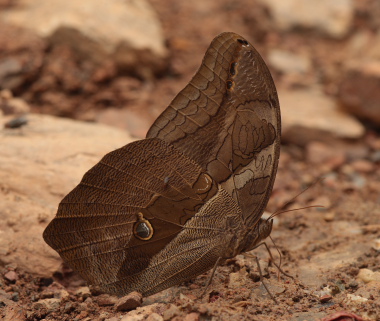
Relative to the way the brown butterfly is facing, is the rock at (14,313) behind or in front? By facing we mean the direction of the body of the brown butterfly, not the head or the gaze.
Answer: behind

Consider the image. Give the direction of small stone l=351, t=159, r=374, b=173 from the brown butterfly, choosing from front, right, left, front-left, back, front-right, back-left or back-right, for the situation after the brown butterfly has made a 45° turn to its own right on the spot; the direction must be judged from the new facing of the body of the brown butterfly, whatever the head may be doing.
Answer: left

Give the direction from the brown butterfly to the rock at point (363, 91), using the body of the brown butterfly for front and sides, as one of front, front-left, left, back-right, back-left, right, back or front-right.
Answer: front-left

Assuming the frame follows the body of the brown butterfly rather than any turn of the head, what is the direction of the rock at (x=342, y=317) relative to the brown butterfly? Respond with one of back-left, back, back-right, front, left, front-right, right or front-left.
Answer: front

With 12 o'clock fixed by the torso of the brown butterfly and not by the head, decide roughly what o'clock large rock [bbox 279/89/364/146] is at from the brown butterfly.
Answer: The large rock is roughly at 10 o'clock from the brown butterfly.

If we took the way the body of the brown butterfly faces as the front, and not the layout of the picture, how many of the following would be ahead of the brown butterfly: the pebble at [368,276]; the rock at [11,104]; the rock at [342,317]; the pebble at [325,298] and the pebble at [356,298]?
4

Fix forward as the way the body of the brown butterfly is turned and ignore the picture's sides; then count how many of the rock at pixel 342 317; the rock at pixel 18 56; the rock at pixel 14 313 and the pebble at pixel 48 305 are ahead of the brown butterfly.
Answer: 1

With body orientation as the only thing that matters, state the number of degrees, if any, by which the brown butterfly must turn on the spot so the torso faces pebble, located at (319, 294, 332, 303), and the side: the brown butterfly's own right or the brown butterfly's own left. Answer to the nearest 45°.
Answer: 0° — it already faces it

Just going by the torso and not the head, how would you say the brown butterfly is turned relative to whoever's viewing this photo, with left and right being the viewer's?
facing to the right of the viewer

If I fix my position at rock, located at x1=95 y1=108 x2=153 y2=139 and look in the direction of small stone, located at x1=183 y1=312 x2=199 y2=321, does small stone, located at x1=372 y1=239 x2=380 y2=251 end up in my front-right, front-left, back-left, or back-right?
front-left
